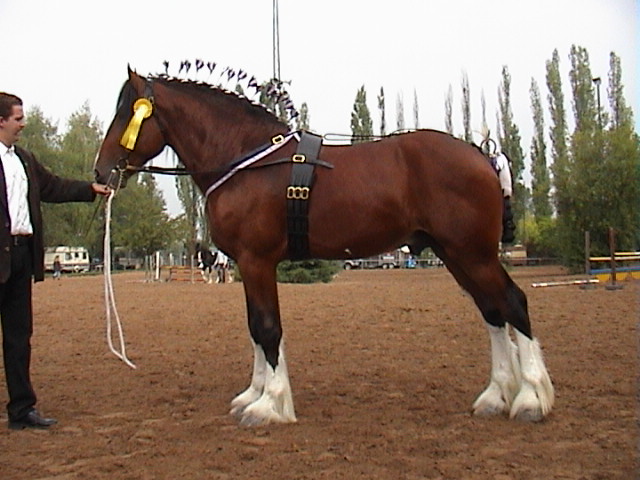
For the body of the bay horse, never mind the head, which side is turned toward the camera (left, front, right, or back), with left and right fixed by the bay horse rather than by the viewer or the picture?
left

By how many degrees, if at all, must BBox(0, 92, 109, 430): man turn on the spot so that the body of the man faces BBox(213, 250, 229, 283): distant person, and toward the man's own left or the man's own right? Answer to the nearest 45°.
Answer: approximately 135° to the man's own left

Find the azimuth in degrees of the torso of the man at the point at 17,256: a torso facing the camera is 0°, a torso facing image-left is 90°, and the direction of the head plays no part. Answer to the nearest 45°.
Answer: approximately 315°

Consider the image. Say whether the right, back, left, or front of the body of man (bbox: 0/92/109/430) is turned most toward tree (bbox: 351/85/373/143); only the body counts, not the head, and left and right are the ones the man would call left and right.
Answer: left

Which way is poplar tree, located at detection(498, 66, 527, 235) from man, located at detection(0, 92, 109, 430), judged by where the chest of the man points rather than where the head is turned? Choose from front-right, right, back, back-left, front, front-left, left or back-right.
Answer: left

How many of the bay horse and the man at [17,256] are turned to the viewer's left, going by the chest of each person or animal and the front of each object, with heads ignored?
1

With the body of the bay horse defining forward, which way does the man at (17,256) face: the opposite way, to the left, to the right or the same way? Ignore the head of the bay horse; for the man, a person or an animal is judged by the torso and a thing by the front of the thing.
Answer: the opposite way

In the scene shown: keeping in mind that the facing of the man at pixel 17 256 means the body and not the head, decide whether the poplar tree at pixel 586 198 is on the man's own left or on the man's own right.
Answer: on the man's own left

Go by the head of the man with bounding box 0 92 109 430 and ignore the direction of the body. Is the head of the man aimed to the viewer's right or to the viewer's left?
to the viewer's right

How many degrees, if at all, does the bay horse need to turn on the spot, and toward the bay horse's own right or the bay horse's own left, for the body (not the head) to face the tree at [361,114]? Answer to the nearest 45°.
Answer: approximately 90° to the bay horse's own right

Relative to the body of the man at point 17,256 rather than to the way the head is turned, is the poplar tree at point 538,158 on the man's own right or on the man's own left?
on the man's own left

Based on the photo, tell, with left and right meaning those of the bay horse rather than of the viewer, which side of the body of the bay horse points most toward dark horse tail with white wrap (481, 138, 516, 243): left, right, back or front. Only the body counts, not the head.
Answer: back

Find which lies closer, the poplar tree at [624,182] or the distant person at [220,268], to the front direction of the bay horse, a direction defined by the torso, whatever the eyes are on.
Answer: the distant person
